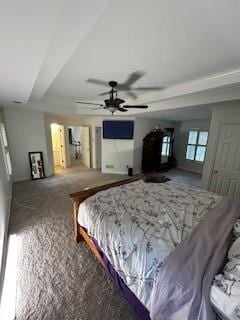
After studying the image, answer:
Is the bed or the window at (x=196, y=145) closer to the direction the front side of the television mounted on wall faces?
the bed

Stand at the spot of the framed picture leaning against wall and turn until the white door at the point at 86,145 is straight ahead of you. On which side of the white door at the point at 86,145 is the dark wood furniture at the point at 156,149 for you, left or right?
right

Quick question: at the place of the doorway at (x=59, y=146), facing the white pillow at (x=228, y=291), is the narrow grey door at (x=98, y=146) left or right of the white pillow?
left

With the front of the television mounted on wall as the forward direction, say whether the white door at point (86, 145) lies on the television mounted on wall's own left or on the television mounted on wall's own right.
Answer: on the television mounted on wall's own right

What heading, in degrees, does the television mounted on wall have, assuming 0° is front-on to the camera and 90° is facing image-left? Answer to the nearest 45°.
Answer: approximately 0°

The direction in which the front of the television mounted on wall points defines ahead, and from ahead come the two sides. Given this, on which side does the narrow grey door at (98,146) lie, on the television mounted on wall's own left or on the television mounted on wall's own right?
on the television mounted on wall's own right
